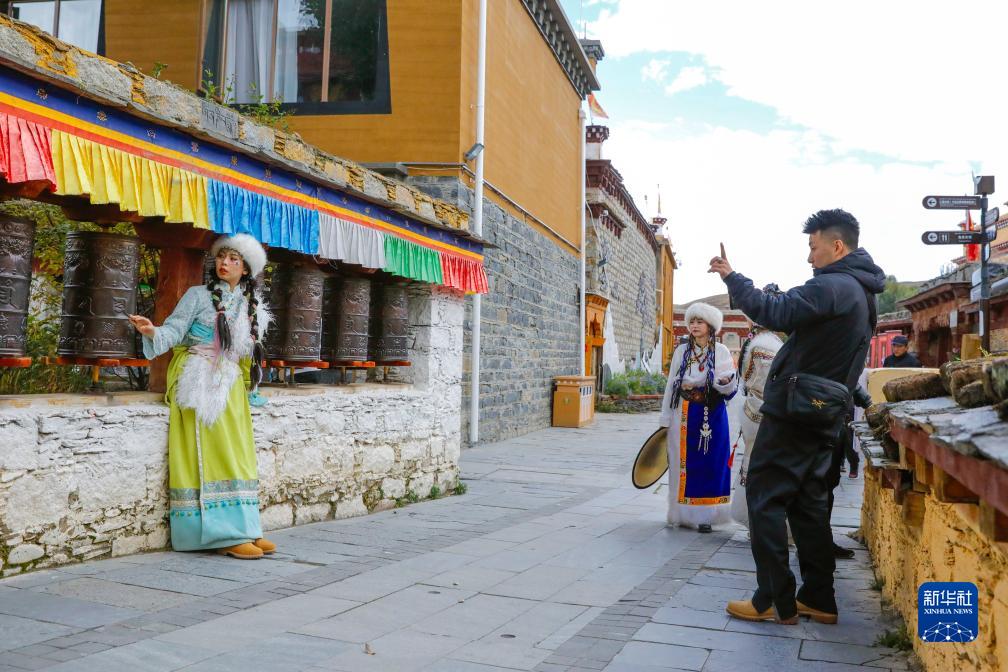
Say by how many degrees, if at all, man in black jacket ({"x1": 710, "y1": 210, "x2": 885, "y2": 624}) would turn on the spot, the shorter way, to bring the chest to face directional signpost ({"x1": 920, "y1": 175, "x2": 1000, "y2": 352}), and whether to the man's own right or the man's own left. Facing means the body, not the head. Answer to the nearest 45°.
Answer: approximately 90° to the man's own right

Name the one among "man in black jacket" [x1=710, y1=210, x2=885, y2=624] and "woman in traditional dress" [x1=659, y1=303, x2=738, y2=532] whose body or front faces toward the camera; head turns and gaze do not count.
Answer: the woman in traditional dress

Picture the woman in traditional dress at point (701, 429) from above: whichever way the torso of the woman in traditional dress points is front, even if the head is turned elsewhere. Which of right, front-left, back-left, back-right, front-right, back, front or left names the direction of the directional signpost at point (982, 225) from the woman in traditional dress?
back-left

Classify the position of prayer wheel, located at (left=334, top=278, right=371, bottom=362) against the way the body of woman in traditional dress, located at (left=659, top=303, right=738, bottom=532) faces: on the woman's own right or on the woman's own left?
on the woman's own right

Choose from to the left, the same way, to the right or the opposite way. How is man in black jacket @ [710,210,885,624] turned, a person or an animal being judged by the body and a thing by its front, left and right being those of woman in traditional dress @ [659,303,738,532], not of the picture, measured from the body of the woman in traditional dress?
to the right

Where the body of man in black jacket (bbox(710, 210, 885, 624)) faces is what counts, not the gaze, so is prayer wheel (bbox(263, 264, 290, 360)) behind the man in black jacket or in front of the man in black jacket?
in front

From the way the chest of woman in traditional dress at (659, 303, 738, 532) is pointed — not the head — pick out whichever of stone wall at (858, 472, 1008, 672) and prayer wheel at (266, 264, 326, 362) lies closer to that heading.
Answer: the stone wall

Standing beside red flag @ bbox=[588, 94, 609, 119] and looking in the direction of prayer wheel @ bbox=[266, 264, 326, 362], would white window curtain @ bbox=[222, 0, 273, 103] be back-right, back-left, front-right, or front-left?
front-right

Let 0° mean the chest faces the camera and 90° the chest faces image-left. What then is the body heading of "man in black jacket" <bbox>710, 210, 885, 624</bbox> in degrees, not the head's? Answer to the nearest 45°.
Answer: approximately 90°

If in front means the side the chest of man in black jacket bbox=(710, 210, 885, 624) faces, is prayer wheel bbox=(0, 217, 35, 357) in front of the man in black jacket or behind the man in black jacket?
in front

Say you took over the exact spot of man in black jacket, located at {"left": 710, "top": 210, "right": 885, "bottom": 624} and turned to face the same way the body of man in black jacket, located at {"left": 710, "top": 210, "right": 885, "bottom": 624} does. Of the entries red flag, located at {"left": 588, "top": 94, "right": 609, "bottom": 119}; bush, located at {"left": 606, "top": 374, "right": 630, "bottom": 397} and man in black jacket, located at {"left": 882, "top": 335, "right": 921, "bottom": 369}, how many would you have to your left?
0

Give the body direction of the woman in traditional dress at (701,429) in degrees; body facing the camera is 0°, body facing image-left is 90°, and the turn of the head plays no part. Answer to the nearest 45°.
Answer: approximately 0°

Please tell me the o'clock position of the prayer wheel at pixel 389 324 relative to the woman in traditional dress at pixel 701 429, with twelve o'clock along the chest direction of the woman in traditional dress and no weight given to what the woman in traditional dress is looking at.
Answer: The prayer wheel is roughly at 3 o'clock from the woman in traditional dress.

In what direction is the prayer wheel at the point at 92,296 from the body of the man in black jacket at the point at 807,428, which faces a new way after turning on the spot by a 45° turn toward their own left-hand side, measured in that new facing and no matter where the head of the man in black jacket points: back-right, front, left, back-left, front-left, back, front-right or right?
front-right
